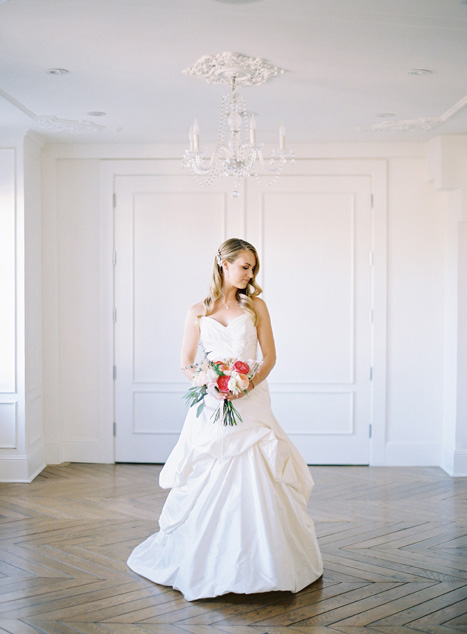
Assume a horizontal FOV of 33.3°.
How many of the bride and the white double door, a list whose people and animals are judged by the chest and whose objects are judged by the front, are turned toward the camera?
2

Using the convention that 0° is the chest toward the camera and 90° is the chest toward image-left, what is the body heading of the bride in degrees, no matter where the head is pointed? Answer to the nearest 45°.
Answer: approximately 0°

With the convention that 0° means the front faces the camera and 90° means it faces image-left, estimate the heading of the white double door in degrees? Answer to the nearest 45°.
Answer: approximately 0°

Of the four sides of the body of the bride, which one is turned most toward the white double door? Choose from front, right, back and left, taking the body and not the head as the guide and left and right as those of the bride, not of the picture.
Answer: back

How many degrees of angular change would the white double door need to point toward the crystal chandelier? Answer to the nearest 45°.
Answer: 0° — it already faces it

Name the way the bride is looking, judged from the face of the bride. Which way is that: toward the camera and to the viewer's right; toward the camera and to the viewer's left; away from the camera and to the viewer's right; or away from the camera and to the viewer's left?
toward the camera and to the viewer's right

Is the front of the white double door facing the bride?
yes
